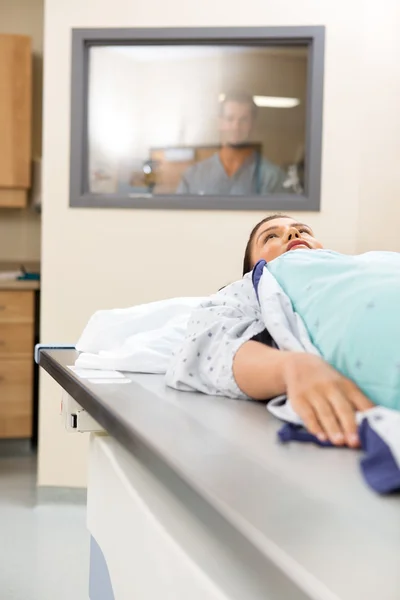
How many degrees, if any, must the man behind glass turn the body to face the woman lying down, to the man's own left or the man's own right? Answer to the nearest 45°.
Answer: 0° — they already face them

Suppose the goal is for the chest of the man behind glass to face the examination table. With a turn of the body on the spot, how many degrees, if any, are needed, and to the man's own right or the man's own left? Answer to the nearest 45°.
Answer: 0° — they already face it

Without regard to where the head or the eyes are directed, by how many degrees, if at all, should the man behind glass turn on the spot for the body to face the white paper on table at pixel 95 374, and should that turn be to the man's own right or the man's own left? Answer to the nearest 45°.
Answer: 0° — they already face it

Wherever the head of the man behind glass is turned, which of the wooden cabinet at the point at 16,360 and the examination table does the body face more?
the examination table

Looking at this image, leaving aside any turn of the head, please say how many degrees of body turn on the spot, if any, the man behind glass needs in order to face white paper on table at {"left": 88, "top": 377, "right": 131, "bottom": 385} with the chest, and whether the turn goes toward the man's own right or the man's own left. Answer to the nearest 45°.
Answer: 0° — they already face it

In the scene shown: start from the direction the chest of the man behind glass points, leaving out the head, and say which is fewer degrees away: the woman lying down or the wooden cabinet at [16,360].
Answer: the woman lying down

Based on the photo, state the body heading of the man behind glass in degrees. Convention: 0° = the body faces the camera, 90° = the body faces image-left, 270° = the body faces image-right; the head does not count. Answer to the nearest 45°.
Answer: approximately 0°

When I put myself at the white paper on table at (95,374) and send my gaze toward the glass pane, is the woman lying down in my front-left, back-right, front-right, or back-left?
back-right

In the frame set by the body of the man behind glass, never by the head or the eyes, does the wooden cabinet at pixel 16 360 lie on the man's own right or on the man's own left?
on the man's own right
